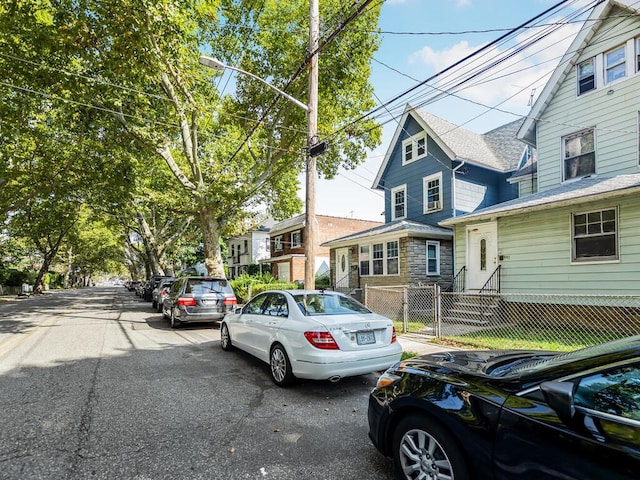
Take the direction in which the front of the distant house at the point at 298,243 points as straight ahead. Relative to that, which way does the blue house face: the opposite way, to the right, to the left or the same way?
the same way

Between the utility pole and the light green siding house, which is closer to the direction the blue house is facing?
the utility pole

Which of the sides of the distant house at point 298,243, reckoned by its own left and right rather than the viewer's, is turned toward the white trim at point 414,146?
left

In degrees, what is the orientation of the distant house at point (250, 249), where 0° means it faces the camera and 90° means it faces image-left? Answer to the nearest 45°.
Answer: approximately 45°

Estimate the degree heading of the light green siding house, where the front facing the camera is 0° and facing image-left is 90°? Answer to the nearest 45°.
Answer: approximately 45°

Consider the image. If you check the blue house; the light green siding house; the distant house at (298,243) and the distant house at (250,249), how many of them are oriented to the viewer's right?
0

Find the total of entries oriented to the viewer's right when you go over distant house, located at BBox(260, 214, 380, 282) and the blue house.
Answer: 0

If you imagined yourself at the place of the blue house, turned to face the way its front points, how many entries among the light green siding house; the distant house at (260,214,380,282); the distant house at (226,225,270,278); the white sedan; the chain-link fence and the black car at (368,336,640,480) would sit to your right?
2

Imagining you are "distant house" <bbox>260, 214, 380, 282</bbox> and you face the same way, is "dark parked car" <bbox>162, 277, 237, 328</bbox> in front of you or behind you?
in front

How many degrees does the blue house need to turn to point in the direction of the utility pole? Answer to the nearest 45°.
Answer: approximately 45° to its left

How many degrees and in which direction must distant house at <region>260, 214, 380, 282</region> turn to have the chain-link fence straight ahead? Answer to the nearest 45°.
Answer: approximately 45° to its left

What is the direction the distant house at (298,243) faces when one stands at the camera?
facing the viewer and to the left of the viewer

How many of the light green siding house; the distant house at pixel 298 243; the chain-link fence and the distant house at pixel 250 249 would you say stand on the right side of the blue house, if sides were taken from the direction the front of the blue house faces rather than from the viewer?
2

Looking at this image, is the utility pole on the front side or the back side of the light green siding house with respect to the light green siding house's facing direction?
on the front side

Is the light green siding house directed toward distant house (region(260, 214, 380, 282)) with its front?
no

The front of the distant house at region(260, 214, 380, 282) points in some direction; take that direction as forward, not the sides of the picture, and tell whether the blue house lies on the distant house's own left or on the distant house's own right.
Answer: on the distant house's own left

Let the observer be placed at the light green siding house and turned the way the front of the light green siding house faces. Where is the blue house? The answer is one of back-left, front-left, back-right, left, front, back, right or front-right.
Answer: right

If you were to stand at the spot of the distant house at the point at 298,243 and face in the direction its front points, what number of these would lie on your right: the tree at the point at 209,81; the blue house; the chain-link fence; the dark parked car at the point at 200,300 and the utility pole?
0

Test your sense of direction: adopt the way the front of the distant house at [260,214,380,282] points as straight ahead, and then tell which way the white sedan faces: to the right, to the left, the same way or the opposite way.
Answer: to the right

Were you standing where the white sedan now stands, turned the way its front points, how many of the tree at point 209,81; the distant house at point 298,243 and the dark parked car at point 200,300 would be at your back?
0
